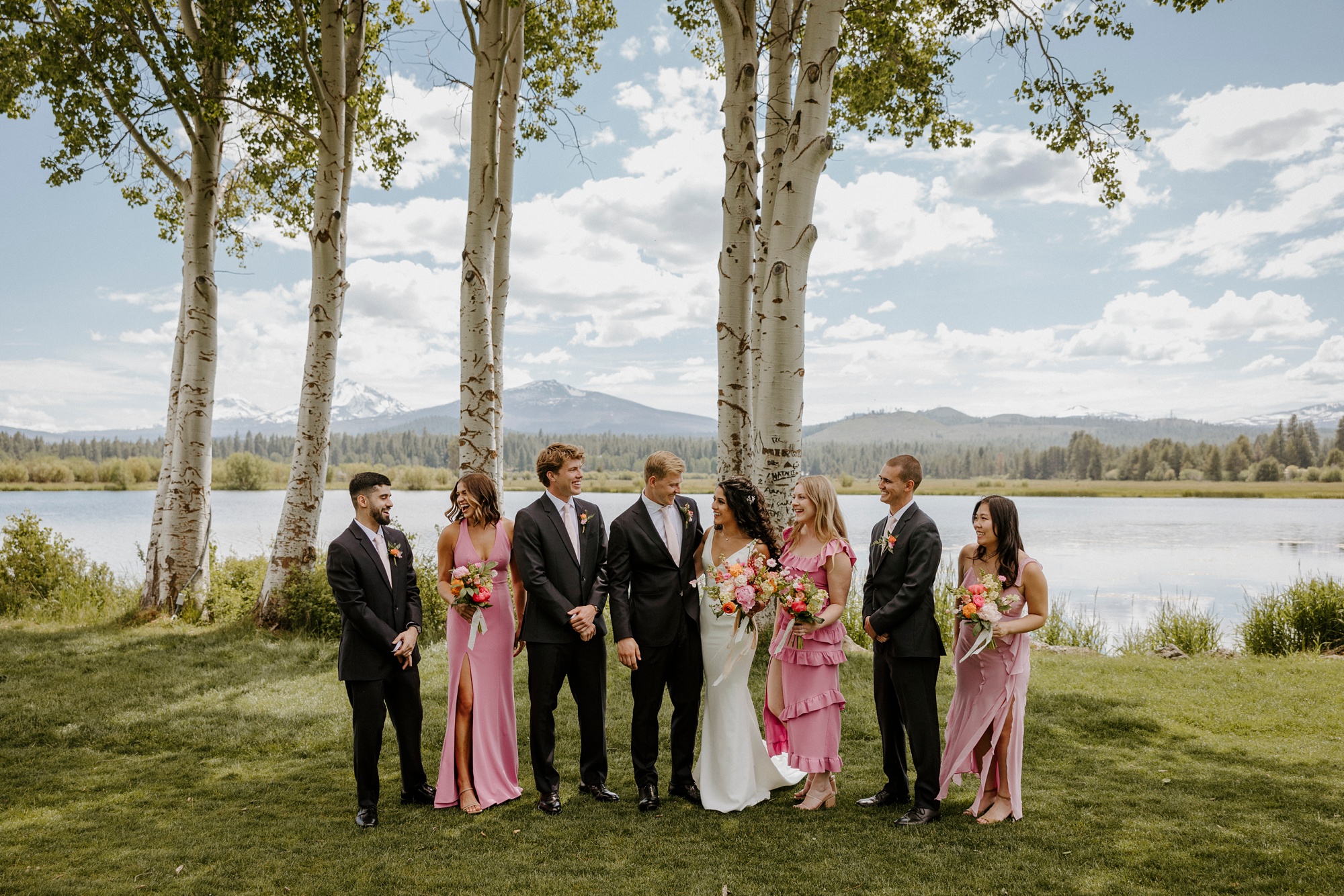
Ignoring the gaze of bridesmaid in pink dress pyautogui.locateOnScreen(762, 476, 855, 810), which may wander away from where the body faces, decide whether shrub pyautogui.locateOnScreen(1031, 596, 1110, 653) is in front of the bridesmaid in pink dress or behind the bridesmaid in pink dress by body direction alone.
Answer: behind

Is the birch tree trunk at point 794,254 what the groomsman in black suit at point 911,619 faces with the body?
no

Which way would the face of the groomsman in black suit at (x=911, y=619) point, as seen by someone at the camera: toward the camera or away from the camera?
toward the camera

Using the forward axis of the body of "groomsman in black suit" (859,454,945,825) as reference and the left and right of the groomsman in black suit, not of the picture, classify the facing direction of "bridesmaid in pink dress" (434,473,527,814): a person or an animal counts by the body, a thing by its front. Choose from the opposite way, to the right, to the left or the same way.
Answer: to the left

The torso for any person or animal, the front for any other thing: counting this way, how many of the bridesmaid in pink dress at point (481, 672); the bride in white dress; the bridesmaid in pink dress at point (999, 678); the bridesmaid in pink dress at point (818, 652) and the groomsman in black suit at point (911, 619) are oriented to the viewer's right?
0

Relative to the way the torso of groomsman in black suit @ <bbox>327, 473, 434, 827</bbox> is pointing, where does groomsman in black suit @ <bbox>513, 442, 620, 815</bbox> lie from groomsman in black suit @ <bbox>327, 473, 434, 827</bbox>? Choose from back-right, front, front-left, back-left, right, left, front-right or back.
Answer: front-left

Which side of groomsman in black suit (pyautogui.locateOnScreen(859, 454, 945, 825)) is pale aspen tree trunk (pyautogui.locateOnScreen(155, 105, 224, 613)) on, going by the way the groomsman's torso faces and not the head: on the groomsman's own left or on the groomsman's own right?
on the groomsman's own right

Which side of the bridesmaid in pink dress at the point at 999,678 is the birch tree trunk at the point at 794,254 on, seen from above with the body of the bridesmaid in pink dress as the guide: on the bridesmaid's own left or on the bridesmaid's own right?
on the bridesmaid's own right

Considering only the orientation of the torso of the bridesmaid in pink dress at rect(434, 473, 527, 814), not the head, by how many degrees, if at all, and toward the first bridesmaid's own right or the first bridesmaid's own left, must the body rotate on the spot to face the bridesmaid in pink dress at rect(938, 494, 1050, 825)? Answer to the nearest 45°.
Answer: approximately 90° to the first bridesmaid's own left

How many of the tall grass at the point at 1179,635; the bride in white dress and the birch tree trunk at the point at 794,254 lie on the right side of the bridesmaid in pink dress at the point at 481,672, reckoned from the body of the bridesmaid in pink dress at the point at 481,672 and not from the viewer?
0

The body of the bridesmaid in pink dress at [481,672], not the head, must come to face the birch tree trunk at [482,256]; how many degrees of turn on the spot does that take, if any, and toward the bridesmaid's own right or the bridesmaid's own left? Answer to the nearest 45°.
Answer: approximately 180°

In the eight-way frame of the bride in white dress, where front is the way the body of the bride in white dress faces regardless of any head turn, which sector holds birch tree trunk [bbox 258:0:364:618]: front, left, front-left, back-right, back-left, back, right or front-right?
right

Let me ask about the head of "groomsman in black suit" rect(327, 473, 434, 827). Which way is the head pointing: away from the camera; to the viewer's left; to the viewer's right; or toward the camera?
to the viewer's right

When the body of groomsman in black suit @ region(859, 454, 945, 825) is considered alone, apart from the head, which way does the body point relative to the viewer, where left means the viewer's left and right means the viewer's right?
facing the viewer and to the left of the viewer

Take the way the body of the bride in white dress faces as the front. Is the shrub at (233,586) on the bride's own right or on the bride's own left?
on the bride's own right

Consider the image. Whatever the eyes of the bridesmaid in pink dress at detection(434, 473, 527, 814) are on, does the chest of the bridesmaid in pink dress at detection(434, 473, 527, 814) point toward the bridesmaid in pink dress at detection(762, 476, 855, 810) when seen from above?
no

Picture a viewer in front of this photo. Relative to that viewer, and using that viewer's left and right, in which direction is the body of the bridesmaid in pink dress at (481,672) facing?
facing the viewer

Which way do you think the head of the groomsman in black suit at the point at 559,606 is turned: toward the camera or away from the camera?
toward the camera
